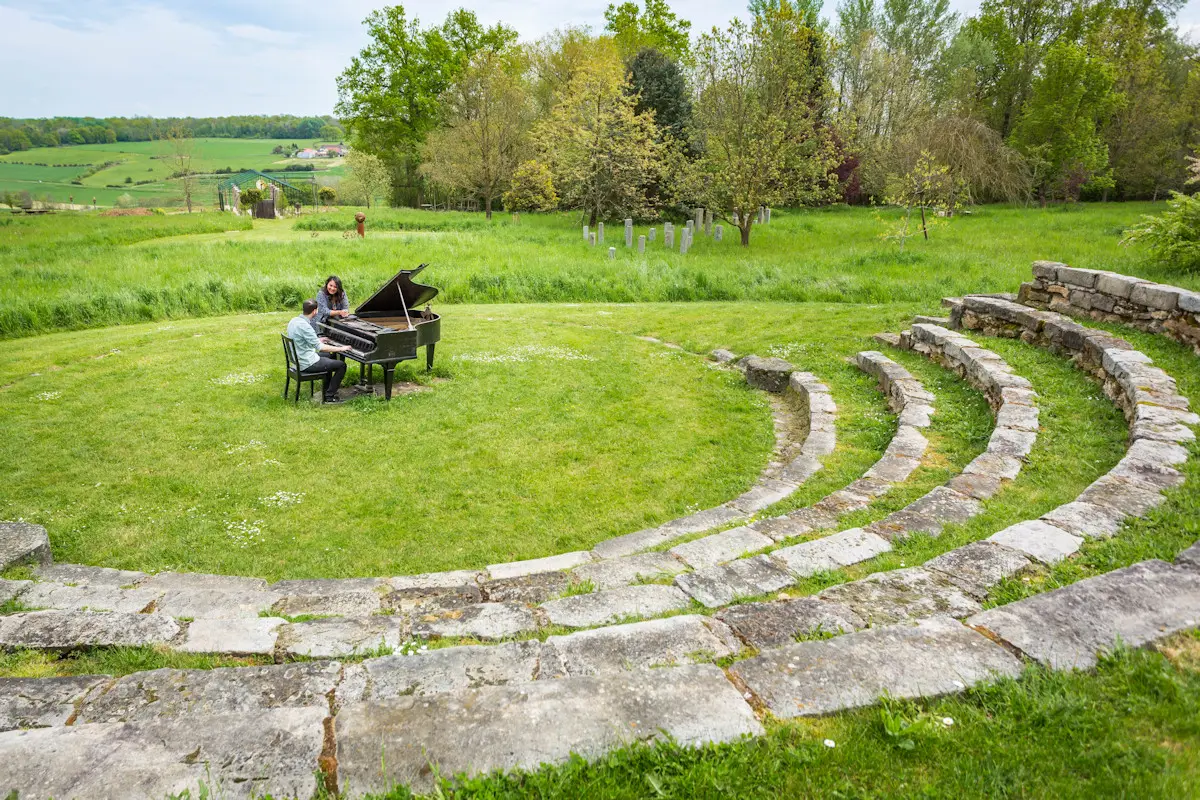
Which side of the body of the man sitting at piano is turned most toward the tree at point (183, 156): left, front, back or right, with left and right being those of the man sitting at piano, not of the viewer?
left

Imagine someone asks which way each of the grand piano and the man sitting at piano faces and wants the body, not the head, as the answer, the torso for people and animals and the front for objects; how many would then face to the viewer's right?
1

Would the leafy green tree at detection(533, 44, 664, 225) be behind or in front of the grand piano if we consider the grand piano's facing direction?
behind

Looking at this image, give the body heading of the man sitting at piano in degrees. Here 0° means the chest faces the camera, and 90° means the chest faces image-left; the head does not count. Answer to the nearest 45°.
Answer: approximately 270°

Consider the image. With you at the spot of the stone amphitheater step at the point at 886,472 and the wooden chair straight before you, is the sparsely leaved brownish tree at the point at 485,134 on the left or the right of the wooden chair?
right

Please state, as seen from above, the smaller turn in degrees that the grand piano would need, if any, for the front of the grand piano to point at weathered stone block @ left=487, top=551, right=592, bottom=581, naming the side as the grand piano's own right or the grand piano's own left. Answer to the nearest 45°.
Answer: approximately 45° to the grand piano's own left

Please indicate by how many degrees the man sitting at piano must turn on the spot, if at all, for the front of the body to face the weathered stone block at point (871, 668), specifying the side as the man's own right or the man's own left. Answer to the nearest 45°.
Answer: approximately 90° to the man's own right

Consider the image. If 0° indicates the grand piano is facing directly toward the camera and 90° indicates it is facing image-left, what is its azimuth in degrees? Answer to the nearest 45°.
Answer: approximately 45°
